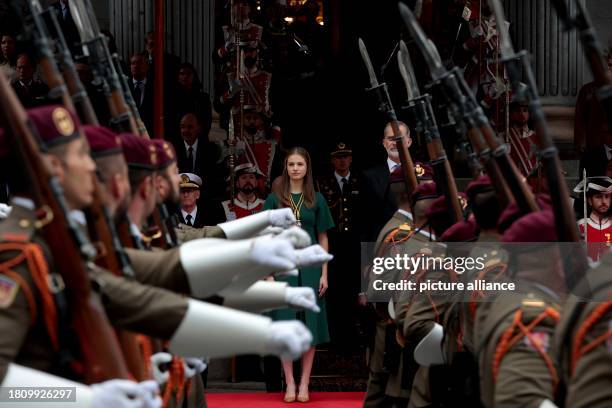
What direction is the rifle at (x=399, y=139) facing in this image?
to the viewer's left

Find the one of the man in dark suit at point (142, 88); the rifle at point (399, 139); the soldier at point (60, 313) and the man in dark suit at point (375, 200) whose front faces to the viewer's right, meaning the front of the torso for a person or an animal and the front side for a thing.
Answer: the soldier

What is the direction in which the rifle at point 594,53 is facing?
to the viewer's left

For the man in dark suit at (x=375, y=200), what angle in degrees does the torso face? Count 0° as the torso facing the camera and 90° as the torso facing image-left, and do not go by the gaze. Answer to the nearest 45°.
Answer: approximately 0°

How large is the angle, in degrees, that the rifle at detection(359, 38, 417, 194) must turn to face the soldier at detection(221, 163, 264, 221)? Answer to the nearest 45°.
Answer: approximately 45° to its right

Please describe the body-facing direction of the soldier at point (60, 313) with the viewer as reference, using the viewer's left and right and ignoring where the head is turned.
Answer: facing to the right of the viewer

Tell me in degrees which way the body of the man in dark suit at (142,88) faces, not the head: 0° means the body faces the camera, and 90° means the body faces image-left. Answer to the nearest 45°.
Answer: approximately 0°
